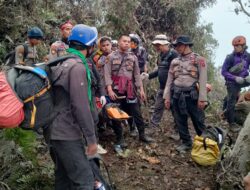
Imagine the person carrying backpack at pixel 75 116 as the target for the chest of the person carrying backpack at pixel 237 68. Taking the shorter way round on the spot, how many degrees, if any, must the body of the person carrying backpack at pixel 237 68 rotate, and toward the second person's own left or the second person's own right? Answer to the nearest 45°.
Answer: approximately 45° to the second person's own right

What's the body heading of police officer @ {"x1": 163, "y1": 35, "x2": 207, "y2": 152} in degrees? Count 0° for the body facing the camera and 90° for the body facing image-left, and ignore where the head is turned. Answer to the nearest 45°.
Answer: approximately 45°

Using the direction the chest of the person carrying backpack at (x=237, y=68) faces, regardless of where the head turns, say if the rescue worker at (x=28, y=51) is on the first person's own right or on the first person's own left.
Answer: on the first person's own right

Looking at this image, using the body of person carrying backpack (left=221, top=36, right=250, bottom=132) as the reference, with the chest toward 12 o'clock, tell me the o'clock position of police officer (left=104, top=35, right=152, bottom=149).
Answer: The police officer is roughly at 3 o'clock from the person carrying backpack.

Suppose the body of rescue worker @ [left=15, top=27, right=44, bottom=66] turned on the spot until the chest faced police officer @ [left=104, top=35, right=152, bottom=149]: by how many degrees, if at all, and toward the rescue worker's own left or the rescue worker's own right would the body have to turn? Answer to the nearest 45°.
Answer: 0° — they already face them

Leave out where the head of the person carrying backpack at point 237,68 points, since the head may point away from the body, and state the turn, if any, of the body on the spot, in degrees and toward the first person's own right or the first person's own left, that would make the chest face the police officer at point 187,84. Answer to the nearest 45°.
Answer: approximately 90° to the first person's own right
